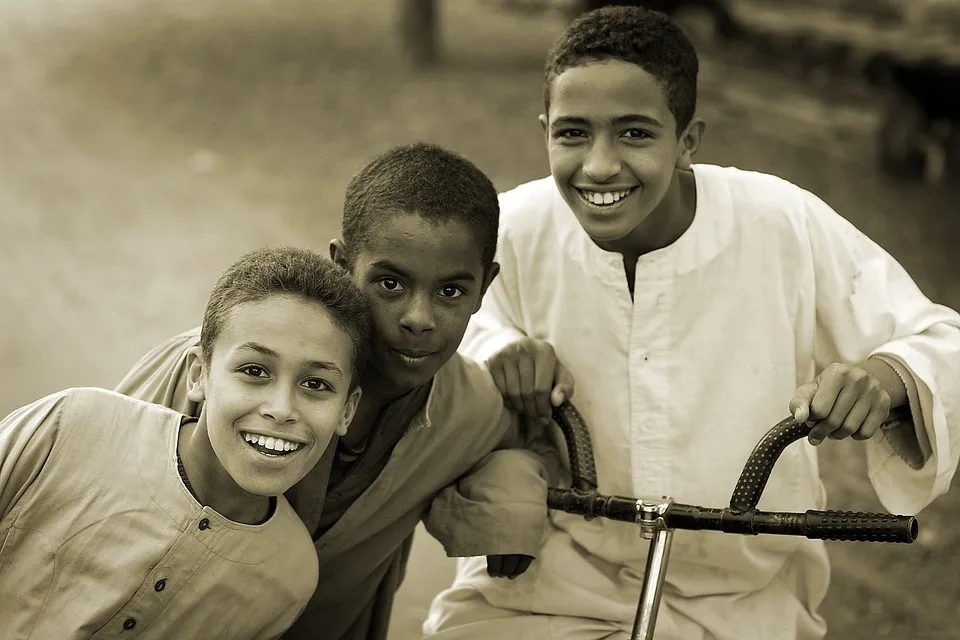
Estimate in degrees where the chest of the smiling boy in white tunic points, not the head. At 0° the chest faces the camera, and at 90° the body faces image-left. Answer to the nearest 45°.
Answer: approximately 0°
